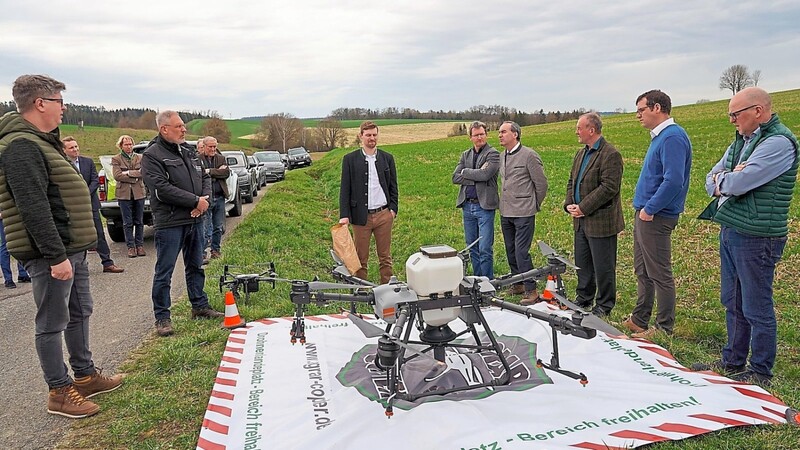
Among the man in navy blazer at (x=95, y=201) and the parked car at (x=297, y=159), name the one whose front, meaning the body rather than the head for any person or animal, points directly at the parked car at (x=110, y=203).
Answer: the parked car at (x=297, y=159)

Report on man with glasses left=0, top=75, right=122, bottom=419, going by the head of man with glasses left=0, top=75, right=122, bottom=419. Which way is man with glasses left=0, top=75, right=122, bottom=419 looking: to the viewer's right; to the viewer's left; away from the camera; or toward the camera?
to the viewer's right

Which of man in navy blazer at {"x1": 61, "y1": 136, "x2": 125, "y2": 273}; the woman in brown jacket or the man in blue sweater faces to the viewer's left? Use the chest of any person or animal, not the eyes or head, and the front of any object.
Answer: the man in blue sweater

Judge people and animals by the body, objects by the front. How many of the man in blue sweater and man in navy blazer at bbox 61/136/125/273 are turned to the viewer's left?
1

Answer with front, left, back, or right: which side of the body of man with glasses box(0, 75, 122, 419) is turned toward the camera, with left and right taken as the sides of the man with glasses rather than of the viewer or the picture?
right

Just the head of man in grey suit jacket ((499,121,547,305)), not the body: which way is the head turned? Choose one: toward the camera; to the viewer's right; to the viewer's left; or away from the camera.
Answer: to the viewer's left

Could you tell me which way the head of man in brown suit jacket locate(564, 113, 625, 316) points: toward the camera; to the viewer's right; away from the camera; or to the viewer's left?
to the viewer's left

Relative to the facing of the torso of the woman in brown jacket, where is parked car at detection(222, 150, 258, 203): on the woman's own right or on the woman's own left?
on the woman's own left

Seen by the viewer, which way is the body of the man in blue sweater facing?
to the viewer's left

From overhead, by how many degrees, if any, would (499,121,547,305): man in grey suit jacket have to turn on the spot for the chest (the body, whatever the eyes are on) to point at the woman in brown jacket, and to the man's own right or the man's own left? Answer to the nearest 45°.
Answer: approximately 45° to the man's own right
